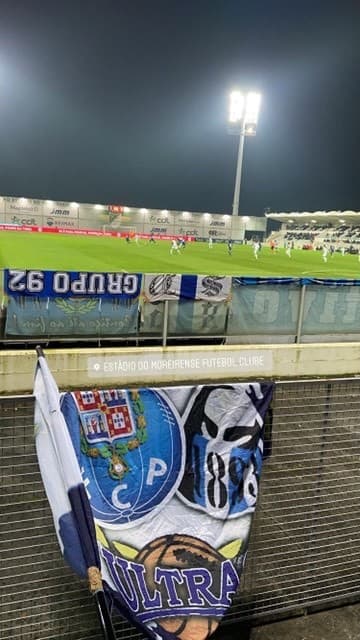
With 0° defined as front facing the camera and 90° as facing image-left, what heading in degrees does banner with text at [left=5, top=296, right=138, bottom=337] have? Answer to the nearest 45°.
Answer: approximately 180°

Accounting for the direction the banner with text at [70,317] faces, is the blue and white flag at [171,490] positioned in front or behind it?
behind

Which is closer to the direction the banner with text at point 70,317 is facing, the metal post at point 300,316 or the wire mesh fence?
the metal post

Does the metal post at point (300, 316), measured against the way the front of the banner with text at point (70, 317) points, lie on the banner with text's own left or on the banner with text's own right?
on the banner with text's own right

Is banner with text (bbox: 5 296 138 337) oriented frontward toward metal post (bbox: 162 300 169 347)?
no

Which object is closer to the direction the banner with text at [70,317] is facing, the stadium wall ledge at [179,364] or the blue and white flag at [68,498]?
the stadium wall ledge

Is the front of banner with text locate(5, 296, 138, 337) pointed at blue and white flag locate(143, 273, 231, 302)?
no

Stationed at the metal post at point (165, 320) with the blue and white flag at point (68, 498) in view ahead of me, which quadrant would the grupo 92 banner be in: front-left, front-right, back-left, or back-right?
front-right

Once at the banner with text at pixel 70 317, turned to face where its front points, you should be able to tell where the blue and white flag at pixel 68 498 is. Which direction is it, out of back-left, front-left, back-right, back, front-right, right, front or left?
back

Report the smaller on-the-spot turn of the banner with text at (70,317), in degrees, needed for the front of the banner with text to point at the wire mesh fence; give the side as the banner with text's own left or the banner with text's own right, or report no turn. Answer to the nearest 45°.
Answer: approximately 180°
